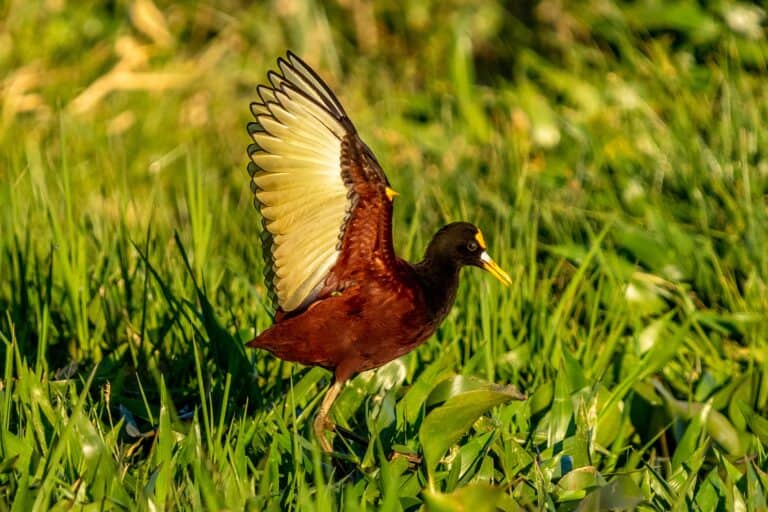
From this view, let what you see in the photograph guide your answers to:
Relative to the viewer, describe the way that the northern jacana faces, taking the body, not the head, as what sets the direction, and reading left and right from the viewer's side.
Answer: facing to the right of the viewer

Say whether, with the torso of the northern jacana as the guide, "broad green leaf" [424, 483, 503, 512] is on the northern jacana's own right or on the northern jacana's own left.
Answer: on the northern jacana's own right
